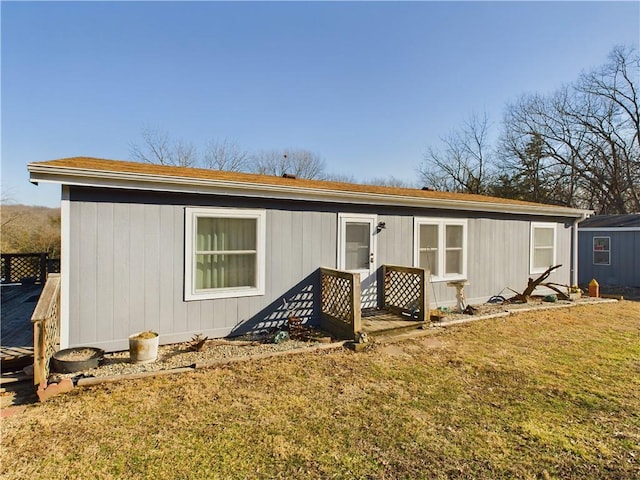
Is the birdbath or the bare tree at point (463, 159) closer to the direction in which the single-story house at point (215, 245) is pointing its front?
the birdbath

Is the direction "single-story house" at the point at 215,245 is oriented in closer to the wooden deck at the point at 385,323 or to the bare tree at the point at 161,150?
the wooden deck

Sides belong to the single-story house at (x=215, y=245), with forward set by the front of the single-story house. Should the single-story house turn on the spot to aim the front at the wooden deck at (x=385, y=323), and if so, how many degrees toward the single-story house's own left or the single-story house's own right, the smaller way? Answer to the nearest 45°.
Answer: approximately 45° to the single-story house's own left

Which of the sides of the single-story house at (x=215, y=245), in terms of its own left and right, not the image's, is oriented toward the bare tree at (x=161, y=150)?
back

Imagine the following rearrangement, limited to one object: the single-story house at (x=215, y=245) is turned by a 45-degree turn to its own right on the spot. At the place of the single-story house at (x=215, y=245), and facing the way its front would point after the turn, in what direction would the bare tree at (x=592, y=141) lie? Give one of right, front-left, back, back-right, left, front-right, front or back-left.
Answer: back-left

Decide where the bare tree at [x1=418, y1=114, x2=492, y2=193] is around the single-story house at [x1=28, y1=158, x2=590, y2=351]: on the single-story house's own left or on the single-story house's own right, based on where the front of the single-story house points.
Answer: on the single-story house's own left

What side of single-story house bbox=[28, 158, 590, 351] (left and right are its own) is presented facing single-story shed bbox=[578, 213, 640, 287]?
left

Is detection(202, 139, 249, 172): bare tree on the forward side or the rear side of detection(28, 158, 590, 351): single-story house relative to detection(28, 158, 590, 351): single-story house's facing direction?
on the rear side

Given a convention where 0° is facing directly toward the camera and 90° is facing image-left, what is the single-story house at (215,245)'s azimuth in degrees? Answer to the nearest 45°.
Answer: approximately 315°
